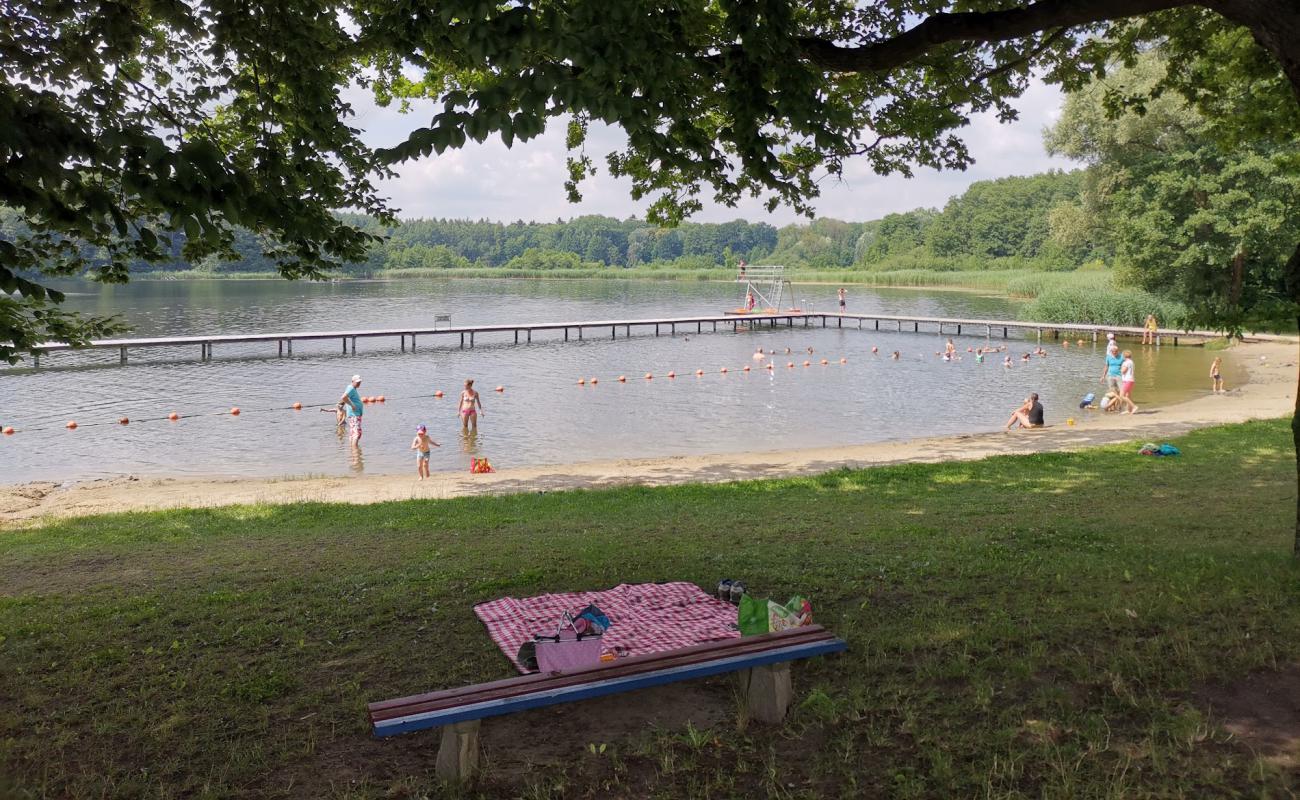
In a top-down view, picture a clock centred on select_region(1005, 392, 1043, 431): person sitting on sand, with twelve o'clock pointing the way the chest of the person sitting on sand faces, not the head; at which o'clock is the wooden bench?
The wooden bench is roughly at 9 o'clock from the person sitting on sand.

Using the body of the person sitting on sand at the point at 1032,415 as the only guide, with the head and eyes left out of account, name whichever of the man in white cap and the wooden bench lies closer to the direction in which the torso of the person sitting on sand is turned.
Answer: the man in white cap

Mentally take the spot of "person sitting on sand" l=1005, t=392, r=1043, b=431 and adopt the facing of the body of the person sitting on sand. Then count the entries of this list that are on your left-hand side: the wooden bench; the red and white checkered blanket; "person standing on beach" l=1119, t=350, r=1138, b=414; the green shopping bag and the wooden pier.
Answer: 3

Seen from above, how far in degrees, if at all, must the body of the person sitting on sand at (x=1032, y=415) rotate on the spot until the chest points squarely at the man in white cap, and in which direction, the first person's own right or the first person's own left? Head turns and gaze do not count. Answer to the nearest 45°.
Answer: approximately 45° to the first person's own left

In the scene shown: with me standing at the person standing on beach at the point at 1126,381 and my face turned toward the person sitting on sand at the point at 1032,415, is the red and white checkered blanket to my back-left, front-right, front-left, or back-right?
front-left

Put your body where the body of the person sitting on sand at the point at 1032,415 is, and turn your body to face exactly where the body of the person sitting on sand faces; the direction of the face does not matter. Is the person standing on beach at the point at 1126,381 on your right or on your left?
on your right

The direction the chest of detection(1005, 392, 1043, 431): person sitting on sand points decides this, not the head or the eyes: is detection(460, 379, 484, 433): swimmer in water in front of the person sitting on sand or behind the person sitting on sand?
in front

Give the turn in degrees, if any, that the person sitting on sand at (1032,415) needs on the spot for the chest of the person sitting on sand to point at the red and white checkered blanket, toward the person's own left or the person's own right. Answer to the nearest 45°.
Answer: approximately 90° to the person's own left

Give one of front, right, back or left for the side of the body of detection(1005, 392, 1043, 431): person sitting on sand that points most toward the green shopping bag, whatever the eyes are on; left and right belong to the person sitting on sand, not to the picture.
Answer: left
